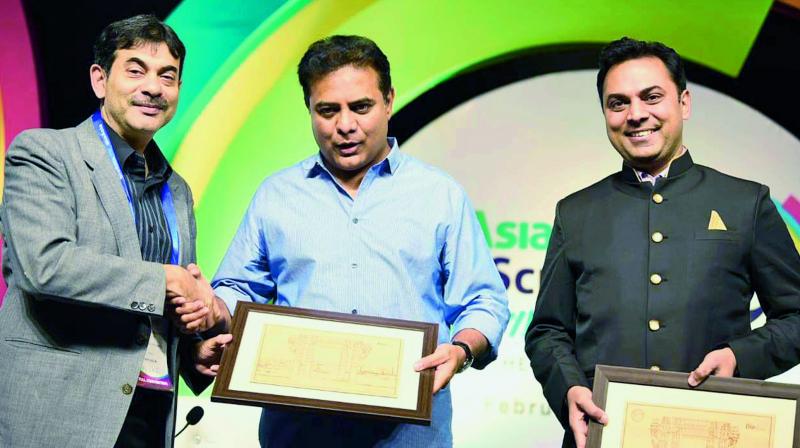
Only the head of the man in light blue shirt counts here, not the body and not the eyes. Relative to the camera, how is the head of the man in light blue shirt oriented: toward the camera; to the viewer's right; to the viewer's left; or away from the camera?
toward the camera

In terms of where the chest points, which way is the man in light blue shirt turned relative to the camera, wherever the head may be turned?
toward the camera

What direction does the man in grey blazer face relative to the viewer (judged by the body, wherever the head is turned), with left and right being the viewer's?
facing the viewer and to the right of the viewer

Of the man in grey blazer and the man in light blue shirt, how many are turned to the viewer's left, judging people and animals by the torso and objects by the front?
0

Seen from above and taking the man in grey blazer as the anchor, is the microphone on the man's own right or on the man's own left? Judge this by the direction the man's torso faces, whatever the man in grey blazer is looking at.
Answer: on the man's own left

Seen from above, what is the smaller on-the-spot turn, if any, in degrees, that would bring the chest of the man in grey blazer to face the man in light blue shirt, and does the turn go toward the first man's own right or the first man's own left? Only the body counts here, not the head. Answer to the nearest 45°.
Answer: approximately 45° to the first man's own left
